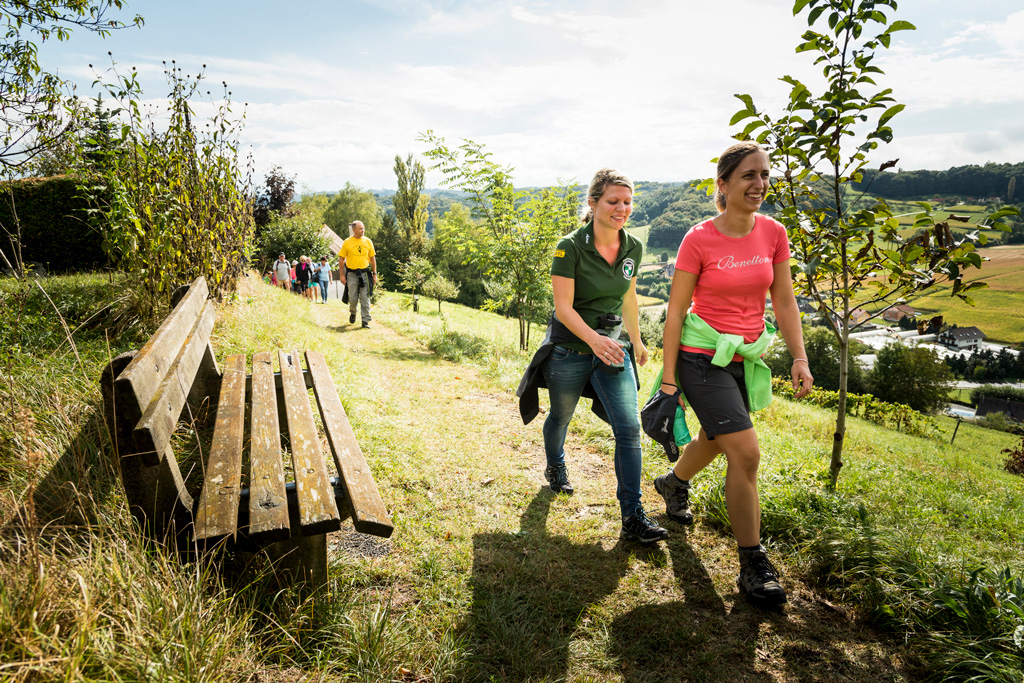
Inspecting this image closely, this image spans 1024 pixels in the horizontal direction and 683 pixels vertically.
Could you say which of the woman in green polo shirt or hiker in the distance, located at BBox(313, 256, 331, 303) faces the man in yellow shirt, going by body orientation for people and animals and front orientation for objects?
the hiker in the distance

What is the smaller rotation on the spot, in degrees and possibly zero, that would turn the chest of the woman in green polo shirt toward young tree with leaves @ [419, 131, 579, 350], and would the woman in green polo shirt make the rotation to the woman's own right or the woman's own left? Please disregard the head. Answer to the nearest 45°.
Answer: approximately 135° to the woman's own left

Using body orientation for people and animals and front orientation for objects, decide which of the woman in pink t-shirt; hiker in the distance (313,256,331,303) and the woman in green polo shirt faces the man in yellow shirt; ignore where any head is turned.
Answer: the hiker in the distance

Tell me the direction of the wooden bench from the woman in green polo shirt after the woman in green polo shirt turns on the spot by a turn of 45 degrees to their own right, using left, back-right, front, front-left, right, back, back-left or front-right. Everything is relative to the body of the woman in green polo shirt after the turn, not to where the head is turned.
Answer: front-right

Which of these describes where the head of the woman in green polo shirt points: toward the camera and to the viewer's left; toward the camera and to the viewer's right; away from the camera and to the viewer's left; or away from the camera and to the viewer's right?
toward the camera and to the viewer's right

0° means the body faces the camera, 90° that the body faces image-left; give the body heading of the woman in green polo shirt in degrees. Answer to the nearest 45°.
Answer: approximately 315°

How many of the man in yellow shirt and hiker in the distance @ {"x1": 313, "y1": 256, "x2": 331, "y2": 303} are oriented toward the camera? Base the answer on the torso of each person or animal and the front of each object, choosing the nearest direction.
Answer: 2

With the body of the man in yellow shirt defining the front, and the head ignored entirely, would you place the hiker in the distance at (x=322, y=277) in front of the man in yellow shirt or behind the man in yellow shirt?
behind

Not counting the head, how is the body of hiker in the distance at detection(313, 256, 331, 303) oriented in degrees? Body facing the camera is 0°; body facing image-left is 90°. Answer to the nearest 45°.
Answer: approximately 0°

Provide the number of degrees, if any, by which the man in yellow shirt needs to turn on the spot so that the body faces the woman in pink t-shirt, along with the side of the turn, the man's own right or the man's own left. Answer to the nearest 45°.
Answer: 0° — they already face them

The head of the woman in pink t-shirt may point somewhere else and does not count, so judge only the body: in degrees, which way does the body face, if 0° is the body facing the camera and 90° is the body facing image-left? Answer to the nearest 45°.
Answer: approximately 315°
